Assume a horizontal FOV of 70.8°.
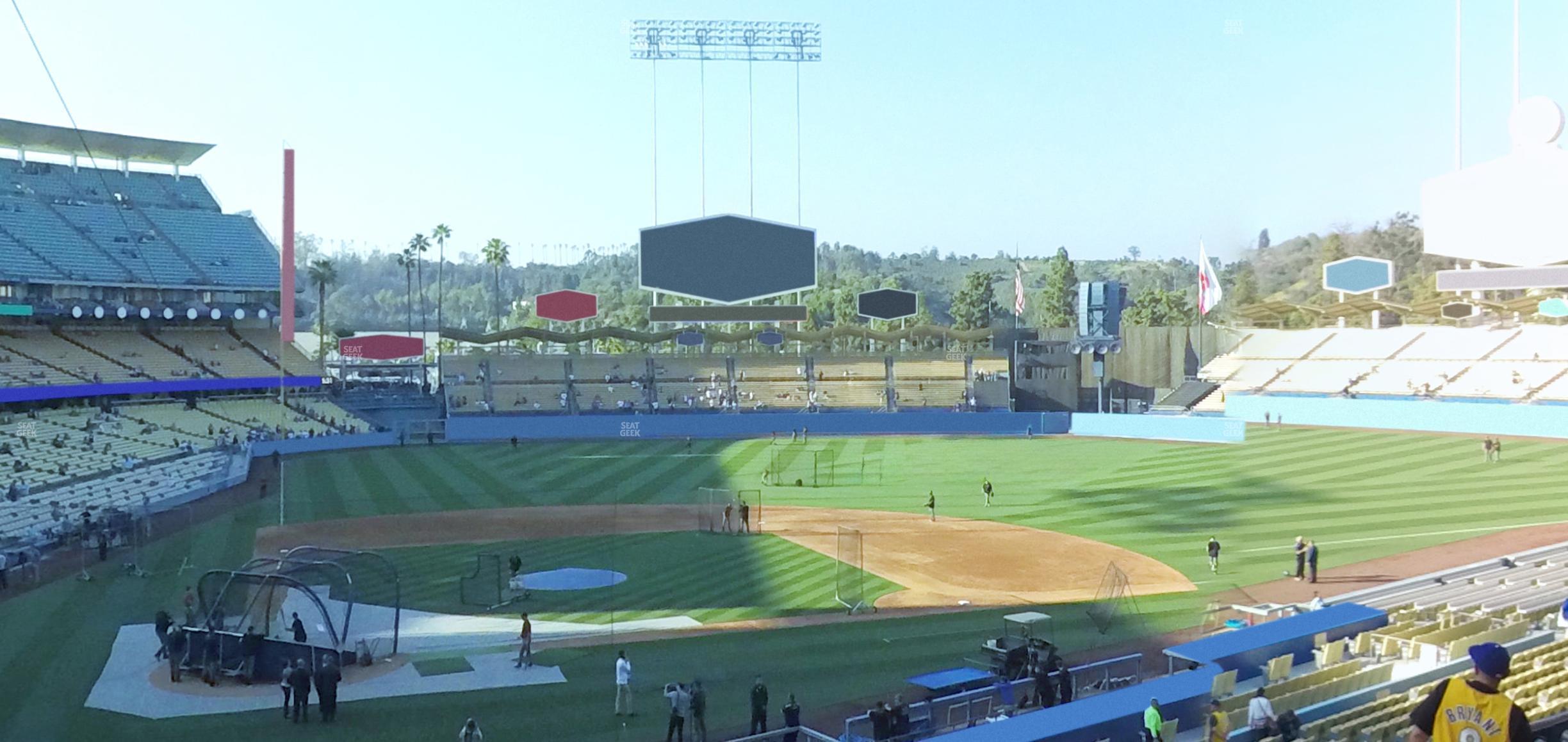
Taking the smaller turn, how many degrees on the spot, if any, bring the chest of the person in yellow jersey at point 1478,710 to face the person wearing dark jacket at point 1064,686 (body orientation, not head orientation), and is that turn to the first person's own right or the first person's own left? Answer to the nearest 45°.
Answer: approximately 45° to the first person's own left

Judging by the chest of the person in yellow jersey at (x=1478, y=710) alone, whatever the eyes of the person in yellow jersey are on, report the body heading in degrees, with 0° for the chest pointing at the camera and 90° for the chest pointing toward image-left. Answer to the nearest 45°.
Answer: approximately 180°

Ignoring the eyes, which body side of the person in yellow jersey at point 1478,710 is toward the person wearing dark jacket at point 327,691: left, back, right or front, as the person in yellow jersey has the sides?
left

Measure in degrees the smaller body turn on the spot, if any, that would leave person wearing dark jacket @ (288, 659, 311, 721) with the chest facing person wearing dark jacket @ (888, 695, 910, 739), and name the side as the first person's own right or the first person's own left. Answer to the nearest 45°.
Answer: approximately 135° to the first person's own right

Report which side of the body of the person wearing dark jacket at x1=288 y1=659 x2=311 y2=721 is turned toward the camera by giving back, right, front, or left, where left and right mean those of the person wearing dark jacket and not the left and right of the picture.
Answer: back

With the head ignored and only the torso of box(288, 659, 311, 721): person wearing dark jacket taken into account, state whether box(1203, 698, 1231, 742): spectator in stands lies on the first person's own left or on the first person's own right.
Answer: on the first person's own right

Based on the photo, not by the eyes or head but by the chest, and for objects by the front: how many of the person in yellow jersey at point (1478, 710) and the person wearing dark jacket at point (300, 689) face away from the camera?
2

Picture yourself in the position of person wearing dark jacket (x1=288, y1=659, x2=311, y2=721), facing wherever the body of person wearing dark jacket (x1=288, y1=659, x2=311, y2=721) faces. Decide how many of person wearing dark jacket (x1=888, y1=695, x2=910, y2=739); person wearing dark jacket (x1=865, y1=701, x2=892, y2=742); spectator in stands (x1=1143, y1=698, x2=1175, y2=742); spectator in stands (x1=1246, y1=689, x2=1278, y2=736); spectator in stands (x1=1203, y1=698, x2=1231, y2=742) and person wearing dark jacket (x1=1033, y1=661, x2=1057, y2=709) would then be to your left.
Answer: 0

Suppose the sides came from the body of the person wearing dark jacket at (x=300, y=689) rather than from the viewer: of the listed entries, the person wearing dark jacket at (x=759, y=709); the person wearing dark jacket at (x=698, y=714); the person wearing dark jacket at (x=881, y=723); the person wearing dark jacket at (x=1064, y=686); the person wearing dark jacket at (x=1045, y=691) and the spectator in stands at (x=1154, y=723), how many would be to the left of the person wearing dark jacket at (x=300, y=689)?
0

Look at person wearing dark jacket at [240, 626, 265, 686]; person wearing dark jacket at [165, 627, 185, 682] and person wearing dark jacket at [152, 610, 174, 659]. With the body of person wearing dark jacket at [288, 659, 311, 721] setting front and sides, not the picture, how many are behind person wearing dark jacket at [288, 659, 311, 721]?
0

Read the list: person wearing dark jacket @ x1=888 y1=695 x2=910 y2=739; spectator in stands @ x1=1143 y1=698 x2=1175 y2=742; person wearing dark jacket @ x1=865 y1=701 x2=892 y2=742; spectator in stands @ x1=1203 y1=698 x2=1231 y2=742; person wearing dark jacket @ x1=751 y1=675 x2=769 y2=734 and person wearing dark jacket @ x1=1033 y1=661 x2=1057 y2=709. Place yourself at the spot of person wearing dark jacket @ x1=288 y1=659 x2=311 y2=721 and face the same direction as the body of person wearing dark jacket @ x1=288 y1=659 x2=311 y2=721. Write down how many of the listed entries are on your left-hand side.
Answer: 0

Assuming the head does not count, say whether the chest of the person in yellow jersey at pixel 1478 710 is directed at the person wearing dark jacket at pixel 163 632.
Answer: no

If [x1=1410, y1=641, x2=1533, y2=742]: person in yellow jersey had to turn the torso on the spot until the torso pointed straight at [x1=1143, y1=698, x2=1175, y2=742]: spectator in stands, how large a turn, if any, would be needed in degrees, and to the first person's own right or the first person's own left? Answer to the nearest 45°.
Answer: approximately 45° to the first person's own left

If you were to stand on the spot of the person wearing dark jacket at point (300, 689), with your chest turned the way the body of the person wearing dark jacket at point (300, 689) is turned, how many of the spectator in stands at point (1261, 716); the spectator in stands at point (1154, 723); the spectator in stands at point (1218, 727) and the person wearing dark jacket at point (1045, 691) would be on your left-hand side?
0

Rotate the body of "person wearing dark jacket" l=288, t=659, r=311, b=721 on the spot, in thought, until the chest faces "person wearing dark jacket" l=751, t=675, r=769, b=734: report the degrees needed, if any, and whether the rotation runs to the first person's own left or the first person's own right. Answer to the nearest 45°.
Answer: approximately 135° to the first person's own right

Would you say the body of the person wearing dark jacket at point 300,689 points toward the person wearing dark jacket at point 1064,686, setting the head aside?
no
